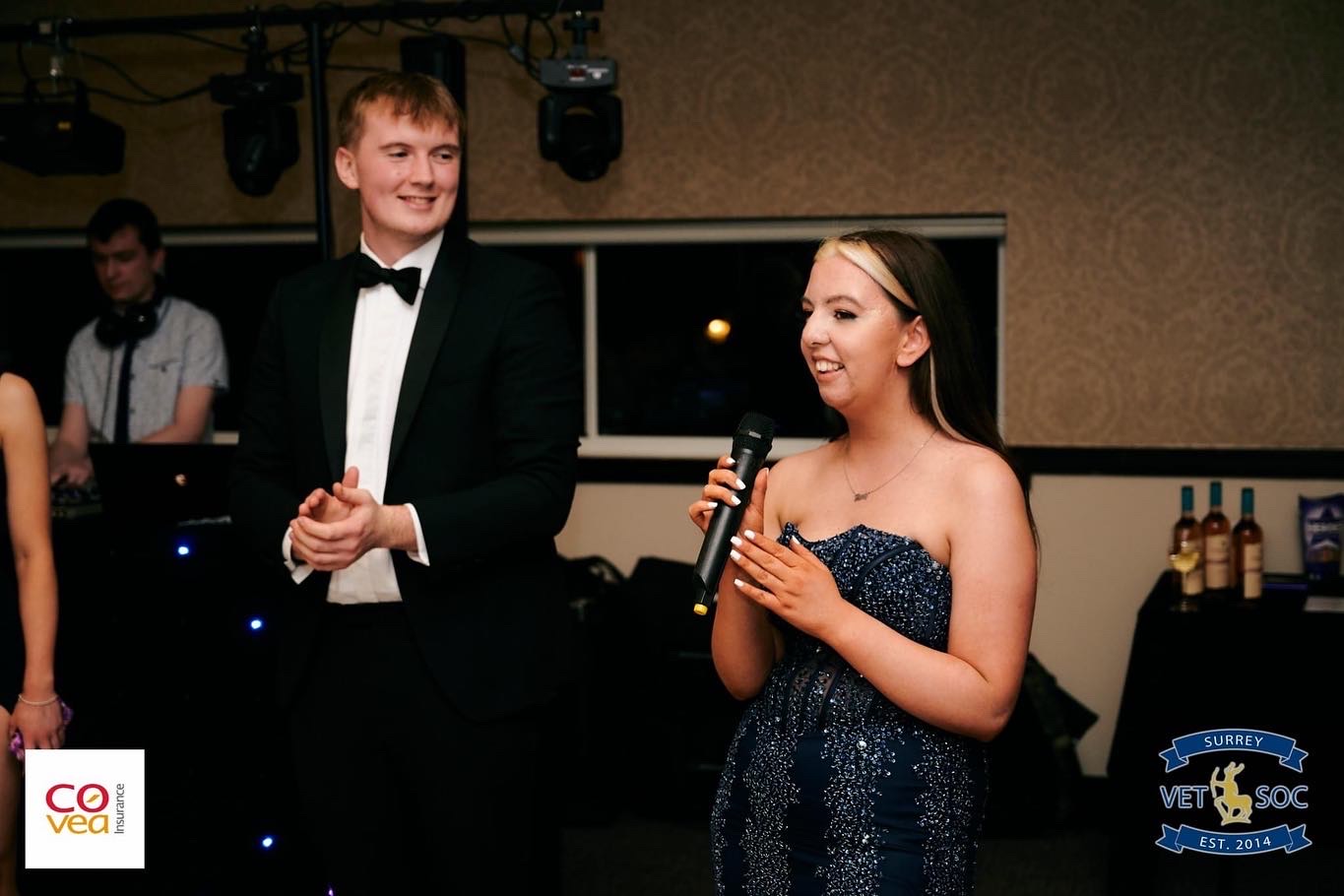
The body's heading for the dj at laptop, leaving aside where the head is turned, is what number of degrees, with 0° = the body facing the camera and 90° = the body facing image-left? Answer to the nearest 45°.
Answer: approximately 45°

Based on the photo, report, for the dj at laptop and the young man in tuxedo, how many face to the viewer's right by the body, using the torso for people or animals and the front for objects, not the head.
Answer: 0

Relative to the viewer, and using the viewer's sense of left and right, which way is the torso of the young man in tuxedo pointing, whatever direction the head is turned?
facing the viewer and to the left of the viewer

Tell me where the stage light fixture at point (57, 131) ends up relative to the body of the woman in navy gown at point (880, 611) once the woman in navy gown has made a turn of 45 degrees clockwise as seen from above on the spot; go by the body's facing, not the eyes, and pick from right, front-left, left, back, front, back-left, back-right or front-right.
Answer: front-right

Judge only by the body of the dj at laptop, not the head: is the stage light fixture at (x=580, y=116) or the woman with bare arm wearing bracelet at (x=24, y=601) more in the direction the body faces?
the woman with bare arm wearing bracelet

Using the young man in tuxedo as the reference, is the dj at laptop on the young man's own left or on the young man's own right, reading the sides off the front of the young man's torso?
on the young man's own right

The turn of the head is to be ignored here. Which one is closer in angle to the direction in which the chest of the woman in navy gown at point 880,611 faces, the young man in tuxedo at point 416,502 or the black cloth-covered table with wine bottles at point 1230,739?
the young man in tuxedo

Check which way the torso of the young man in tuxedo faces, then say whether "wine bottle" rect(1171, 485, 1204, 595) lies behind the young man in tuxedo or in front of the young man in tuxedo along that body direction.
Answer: behind

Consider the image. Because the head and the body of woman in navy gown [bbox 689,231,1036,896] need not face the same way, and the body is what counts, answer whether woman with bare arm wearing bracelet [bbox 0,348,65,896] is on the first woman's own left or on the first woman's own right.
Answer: on the first woman's own right
